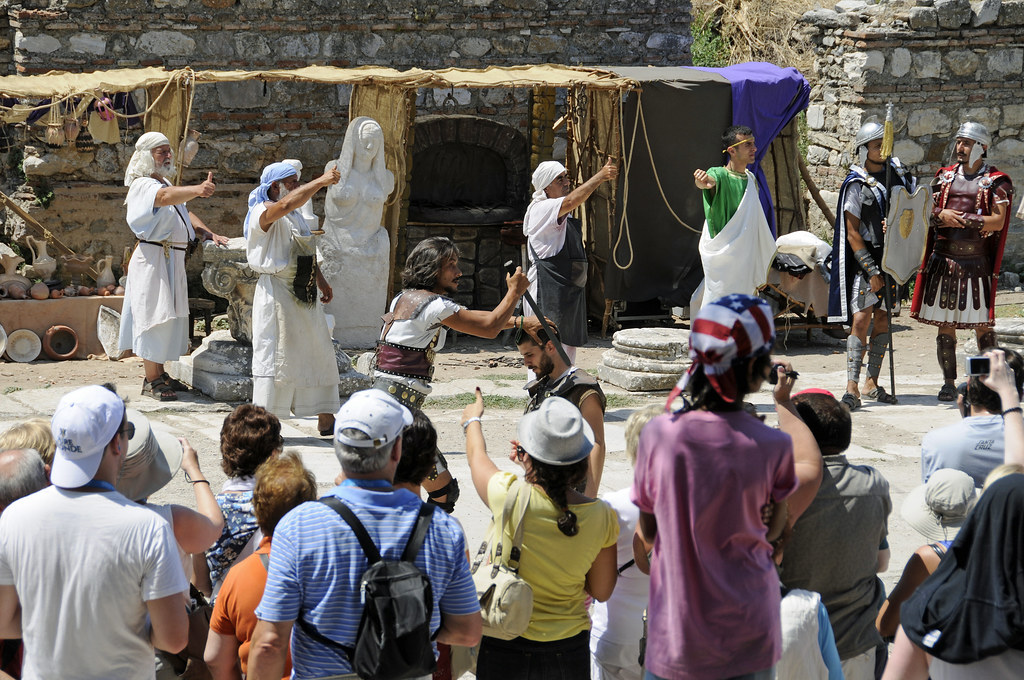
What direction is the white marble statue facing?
toward the camera

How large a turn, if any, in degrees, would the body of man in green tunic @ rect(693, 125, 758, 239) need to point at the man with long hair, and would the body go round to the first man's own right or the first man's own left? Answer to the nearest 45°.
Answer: approximately 45° to the first man's own right

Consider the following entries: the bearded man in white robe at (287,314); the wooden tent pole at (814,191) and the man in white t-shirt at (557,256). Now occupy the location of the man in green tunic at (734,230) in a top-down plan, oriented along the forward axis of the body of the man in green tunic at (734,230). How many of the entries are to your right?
2

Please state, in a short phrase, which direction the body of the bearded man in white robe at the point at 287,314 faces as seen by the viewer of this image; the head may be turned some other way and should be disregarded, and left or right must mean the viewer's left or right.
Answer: facing to the right of the viewer

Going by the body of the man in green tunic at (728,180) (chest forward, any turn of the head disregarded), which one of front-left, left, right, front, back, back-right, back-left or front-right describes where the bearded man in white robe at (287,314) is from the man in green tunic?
right

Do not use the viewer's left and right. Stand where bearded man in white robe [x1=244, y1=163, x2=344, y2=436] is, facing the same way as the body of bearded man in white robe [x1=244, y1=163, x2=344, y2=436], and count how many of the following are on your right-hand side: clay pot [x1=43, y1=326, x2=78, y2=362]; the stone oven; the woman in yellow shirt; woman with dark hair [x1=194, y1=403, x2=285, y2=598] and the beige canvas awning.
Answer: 2

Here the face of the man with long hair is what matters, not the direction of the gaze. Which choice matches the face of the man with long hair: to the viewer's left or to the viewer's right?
to the viewer's right

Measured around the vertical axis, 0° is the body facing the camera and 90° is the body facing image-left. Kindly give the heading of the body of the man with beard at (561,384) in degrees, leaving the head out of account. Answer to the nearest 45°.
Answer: approximately 45°

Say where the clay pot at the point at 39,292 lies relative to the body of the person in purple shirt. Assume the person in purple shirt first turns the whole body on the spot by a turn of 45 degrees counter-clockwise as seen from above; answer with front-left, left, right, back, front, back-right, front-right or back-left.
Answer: front

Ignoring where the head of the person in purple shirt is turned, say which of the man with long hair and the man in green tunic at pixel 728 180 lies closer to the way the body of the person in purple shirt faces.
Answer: the man in green tunic

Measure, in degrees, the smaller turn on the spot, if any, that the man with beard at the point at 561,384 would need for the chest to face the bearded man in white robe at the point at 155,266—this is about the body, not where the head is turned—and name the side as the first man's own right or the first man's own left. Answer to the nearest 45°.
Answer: approximately 90° to the first man's own right

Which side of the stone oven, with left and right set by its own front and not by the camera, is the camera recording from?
front

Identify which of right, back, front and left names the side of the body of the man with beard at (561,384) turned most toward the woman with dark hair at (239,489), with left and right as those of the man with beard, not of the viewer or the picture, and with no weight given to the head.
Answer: front

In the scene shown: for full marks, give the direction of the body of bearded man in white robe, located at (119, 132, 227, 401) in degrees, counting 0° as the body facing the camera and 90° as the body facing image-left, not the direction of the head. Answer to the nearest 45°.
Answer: approximately 270°

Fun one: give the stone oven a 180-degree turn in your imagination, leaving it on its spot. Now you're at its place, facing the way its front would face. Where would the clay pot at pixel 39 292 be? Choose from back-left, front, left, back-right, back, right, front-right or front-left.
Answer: back-left

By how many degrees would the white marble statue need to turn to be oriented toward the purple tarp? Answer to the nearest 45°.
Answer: approximately 90° to its left

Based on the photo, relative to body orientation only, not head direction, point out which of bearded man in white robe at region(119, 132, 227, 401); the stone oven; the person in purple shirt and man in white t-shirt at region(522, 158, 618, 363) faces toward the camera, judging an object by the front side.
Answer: the stone oven
